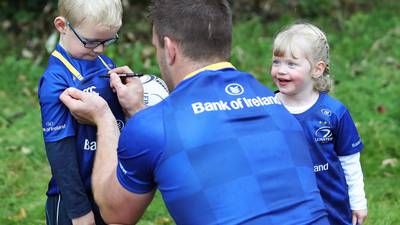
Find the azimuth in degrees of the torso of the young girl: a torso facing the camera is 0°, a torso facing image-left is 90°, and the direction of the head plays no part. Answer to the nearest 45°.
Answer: approximately 45°

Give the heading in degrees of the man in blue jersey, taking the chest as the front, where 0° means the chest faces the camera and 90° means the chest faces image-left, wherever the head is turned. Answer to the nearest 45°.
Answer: approximately 135°

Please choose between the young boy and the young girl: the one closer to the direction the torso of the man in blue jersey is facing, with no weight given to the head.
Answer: the young boy

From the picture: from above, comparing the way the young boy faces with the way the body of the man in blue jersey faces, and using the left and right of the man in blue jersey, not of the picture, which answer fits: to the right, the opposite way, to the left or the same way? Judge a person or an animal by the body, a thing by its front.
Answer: the opposite way

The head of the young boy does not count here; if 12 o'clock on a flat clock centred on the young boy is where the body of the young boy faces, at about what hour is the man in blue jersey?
The man in blue jersey is roughly at 12 o'clock from the young boy.

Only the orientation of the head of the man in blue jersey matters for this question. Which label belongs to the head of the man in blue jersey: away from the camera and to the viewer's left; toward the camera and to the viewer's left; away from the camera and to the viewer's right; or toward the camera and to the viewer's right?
away from the camera and to the viewer's left

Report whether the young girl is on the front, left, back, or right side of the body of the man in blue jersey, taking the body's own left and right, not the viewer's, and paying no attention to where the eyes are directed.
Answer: right

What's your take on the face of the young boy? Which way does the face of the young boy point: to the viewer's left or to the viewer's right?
to the viewer's right

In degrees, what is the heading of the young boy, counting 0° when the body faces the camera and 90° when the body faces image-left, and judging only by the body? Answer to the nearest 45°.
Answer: approximately 315°
